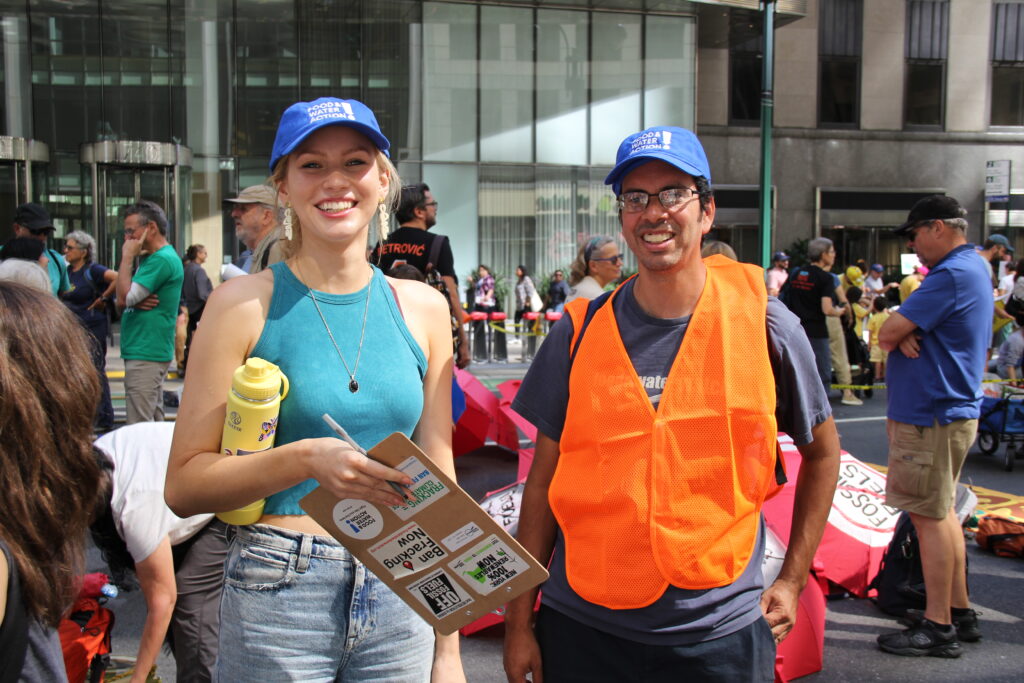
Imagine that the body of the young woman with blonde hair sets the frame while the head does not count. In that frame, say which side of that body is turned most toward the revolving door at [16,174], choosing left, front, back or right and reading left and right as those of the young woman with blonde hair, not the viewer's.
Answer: back

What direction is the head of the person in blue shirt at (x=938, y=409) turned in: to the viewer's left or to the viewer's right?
to the viewer's left

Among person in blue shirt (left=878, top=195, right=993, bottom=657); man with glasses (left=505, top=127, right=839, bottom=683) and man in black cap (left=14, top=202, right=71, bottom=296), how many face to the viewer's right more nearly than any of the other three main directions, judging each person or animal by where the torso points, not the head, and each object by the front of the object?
1

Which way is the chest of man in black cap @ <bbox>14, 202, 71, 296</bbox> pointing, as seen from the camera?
to the viewer's right

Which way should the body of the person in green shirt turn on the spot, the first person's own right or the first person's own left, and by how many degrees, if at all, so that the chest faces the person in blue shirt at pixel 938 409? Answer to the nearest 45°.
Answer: approximately 135° to the first person's own left

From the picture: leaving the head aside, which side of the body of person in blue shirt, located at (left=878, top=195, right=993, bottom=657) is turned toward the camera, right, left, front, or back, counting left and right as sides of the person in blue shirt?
left

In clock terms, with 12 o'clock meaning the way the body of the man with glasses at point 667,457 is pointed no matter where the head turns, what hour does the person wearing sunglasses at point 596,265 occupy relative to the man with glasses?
The person wearing sunglasses is roughly at 6 o'clock from the man with glasses.

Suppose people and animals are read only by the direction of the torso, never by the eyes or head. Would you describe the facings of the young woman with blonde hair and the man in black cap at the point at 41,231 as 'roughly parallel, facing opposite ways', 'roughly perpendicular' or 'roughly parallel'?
roughly perpendicular
